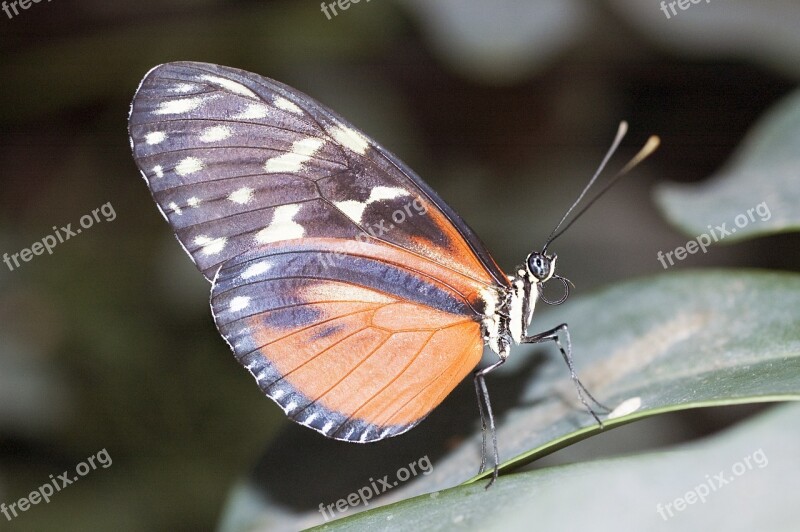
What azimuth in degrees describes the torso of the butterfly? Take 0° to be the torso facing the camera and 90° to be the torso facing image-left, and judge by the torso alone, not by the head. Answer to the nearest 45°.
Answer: approximately 270°
